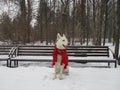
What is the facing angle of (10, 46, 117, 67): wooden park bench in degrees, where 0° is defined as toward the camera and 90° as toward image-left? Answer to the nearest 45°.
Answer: approximately 0°

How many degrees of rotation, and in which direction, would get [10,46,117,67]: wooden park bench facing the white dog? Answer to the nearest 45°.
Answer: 0° — it already faces it
